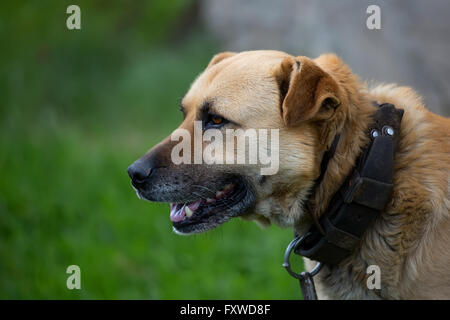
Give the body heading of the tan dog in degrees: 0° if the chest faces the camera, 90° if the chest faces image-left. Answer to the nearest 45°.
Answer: approximately 90°
